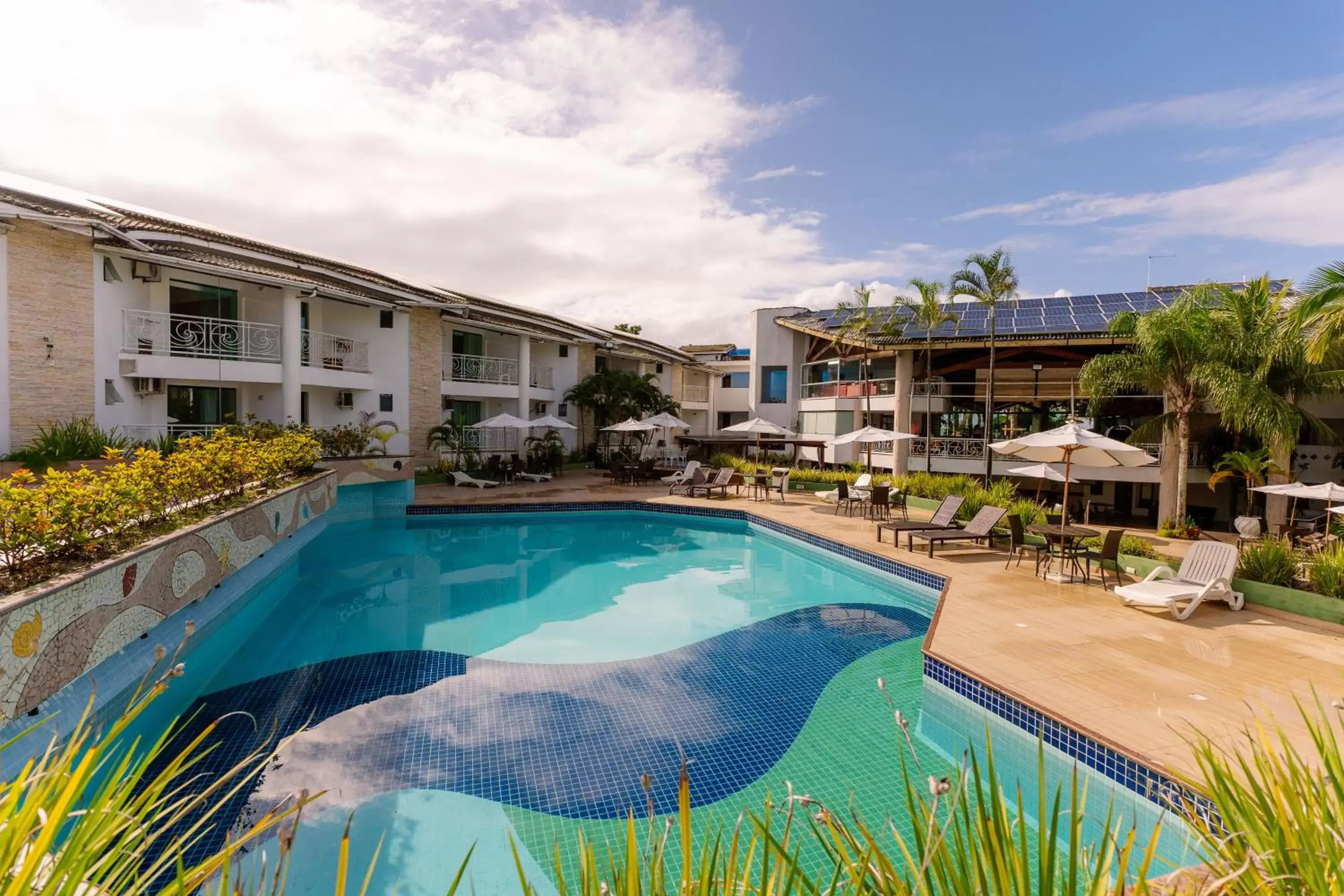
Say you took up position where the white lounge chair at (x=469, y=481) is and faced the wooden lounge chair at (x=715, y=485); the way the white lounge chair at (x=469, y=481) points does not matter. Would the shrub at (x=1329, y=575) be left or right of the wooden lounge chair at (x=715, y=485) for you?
right

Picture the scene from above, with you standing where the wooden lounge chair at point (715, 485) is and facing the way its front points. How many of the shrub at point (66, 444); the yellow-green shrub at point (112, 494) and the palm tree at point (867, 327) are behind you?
1

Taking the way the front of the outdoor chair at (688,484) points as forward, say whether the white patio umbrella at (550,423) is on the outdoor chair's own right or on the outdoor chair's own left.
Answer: on the outdoor chair's own right

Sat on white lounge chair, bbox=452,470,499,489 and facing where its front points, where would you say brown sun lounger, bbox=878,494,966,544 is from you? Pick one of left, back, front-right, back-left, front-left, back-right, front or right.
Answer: front-right

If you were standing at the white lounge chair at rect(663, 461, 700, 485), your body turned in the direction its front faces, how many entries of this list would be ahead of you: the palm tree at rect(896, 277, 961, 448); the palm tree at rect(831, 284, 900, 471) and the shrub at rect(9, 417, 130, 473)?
1

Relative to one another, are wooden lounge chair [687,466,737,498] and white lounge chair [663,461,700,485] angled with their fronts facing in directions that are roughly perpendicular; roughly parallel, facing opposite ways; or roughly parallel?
roughly parallel

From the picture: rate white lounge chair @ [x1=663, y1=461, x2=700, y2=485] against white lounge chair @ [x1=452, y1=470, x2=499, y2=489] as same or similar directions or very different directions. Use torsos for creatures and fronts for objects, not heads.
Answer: very different directions

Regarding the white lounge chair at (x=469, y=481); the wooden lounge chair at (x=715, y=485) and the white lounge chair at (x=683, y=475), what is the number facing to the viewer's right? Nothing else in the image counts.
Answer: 1

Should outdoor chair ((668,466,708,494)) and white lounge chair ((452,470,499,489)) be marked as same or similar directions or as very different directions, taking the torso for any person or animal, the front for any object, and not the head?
very different directions

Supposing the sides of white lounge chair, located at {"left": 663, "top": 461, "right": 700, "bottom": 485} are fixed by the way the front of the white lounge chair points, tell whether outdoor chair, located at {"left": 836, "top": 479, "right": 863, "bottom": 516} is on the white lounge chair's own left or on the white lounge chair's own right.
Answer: on the white lounge chair's own left

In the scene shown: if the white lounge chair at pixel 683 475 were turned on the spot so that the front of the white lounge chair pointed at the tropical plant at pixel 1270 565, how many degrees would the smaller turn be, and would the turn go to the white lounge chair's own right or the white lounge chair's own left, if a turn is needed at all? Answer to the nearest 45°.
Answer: approximately 90° to the white lounge chair's own left

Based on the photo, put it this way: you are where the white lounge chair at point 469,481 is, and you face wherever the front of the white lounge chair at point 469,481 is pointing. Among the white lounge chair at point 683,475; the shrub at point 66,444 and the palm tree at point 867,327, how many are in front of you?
2

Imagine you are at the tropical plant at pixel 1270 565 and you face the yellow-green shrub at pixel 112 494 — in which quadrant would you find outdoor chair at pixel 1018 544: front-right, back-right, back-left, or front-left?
front-right

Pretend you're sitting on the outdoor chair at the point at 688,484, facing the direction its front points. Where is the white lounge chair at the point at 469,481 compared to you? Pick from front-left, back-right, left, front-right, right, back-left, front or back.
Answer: front-right

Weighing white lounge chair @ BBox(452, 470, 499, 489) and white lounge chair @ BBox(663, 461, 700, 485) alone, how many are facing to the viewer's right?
1

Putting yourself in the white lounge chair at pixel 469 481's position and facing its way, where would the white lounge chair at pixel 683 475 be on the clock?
the white lounge chair at pixel 683 475 is roughly at 12 o'clock from the white lounge chair at pixel 469 481.

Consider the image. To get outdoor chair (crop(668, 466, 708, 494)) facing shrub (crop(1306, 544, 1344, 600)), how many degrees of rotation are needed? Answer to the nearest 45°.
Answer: approximately 90° to its left

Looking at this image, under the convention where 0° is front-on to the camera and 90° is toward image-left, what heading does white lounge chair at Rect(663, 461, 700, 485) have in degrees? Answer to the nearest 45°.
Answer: approximately 45°

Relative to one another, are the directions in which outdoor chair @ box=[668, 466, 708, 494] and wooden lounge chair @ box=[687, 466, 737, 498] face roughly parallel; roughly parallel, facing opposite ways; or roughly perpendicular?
roughly parallel

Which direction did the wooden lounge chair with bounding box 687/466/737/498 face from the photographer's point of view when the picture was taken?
facing the viewer and to the left of the viewer

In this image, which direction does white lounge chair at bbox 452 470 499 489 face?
to the viewer's right

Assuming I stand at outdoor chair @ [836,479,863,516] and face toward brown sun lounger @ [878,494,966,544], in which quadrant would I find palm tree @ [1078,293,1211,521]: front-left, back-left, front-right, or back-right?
front-left
